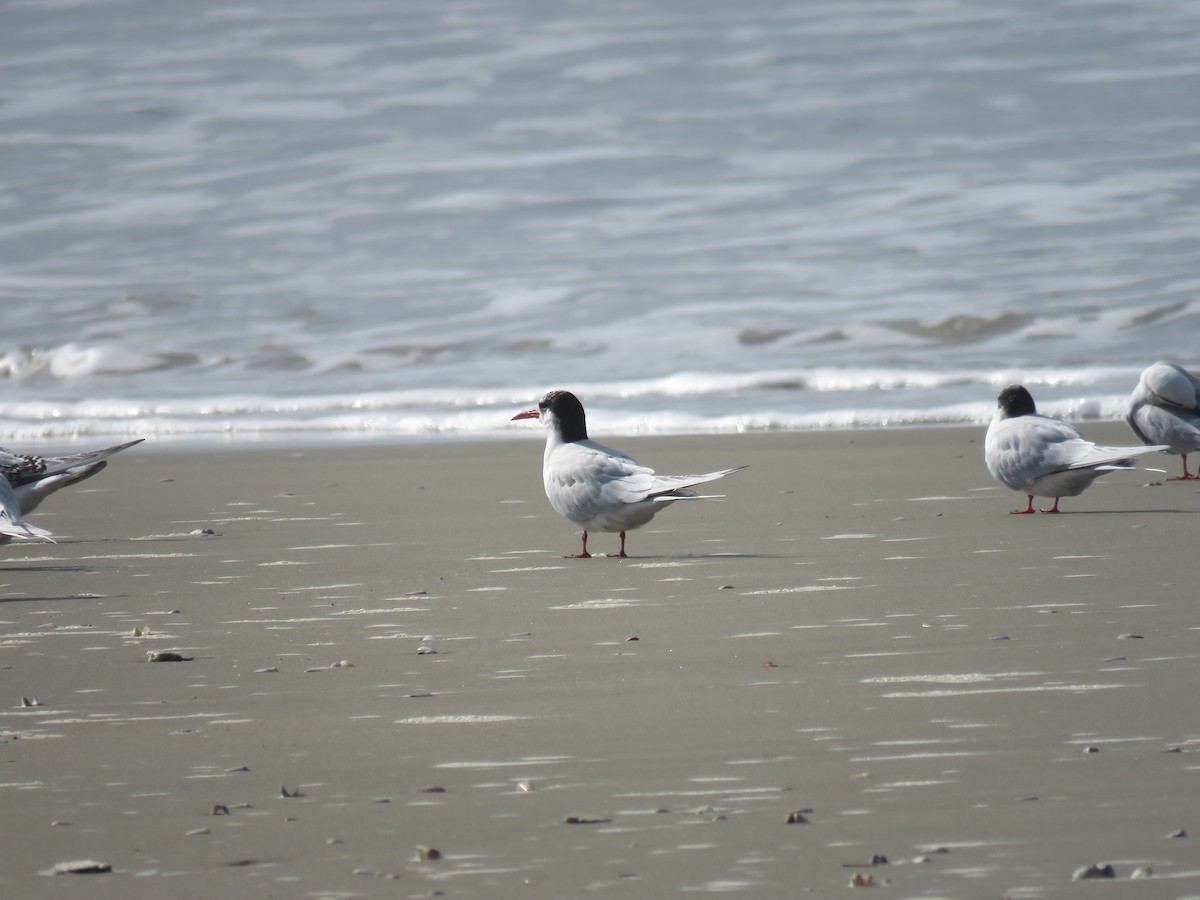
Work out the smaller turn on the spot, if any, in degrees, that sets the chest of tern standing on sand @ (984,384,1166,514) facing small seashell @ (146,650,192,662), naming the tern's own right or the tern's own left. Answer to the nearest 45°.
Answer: approximately 45° to the tern's own left

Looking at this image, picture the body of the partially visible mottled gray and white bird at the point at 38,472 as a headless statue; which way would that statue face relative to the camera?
to the viewer's left

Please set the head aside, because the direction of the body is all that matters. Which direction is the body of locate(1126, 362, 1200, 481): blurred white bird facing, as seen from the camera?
to the viewer's left

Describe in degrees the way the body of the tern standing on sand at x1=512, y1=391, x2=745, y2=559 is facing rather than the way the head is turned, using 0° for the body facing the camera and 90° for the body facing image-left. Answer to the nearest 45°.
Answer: approximately 90°

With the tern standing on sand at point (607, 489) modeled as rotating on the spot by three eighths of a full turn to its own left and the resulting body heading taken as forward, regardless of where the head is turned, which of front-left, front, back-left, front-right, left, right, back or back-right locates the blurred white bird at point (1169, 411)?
left

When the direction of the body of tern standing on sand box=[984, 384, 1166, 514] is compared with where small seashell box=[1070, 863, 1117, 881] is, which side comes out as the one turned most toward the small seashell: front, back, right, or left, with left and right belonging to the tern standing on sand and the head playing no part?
left

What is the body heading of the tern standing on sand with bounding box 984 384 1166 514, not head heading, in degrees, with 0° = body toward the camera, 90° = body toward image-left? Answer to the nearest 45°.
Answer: approximately 90°

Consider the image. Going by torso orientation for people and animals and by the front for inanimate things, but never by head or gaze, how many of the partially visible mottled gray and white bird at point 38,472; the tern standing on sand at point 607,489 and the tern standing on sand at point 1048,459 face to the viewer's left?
3

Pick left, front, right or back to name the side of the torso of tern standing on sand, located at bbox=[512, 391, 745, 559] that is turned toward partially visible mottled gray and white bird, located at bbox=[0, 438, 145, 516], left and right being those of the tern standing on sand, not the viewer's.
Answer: front

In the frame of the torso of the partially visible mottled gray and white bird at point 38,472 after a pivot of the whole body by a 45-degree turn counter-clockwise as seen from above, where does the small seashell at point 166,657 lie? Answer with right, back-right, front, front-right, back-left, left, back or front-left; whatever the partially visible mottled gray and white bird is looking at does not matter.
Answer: front-left

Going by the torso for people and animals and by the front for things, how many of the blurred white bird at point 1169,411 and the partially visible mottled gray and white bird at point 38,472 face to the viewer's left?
2

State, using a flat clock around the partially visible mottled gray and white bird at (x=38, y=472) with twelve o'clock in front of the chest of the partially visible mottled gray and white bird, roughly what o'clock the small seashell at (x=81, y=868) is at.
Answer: The small seashell is roughly at 9 o'clock from the partially visible mottled gray and white bird.

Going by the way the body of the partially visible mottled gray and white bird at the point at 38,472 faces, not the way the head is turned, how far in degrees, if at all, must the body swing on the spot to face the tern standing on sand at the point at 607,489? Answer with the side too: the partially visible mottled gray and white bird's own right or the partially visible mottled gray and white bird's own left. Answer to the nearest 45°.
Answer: approximately 135° to the partially visible mottled gray and white bird's own left

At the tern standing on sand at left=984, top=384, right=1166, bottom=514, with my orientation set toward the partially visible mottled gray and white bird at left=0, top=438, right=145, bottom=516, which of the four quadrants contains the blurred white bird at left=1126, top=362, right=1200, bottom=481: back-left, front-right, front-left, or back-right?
back-right
